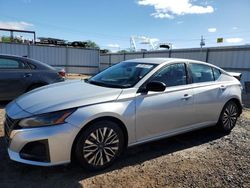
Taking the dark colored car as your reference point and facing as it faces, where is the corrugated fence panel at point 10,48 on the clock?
The corrugated fence panel is roughly at 3 o'clock from the dark colored car.

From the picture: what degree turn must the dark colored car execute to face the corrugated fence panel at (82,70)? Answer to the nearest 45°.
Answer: approximately 90° to its right

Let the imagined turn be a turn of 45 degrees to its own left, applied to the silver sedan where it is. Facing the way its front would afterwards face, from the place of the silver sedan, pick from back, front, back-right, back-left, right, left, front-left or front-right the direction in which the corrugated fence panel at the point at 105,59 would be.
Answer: back

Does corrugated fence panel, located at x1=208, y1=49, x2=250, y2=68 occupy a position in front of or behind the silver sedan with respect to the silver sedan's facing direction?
behind

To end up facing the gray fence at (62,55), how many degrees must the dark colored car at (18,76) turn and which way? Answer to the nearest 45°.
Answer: approximately 90° to its right

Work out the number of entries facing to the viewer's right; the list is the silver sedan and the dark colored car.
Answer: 0

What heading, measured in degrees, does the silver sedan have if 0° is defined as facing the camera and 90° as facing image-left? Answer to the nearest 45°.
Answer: approximately 45°

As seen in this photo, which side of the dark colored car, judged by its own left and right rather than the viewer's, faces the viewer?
left

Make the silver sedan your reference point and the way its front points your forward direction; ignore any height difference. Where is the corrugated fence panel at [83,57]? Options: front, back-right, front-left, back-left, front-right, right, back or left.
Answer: back-right
